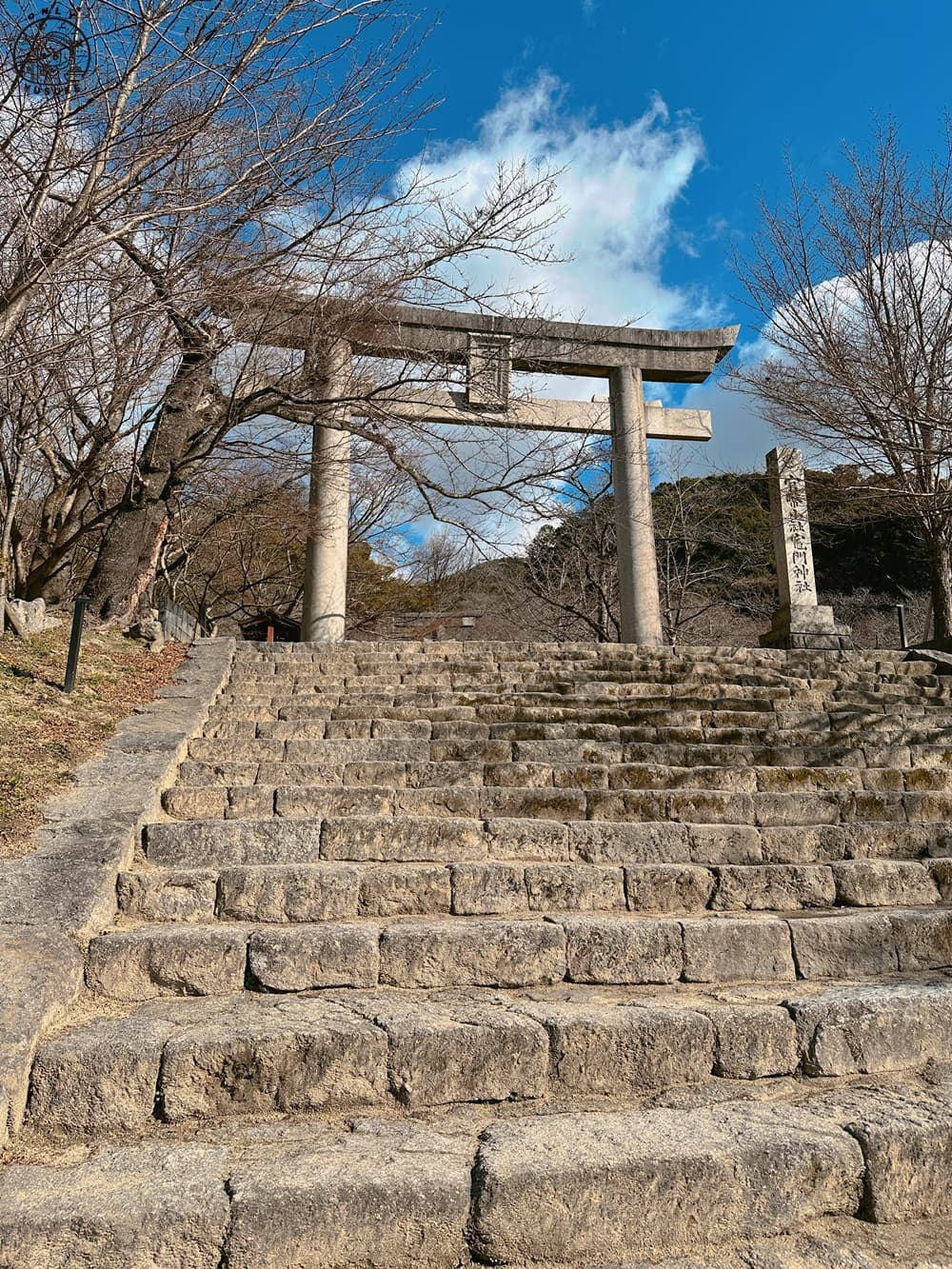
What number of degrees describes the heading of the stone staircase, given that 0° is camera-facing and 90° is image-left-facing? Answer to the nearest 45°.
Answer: approximately 0°

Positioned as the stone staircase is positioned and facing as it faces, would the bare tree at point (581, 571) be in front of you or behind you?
behind

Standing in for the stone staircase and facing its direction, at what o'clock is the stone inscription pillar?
The stone inscription pillar is roughly at 7 o'clock from the stone staircase.

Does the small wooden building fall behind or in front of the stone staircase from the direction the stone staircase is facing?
behind
